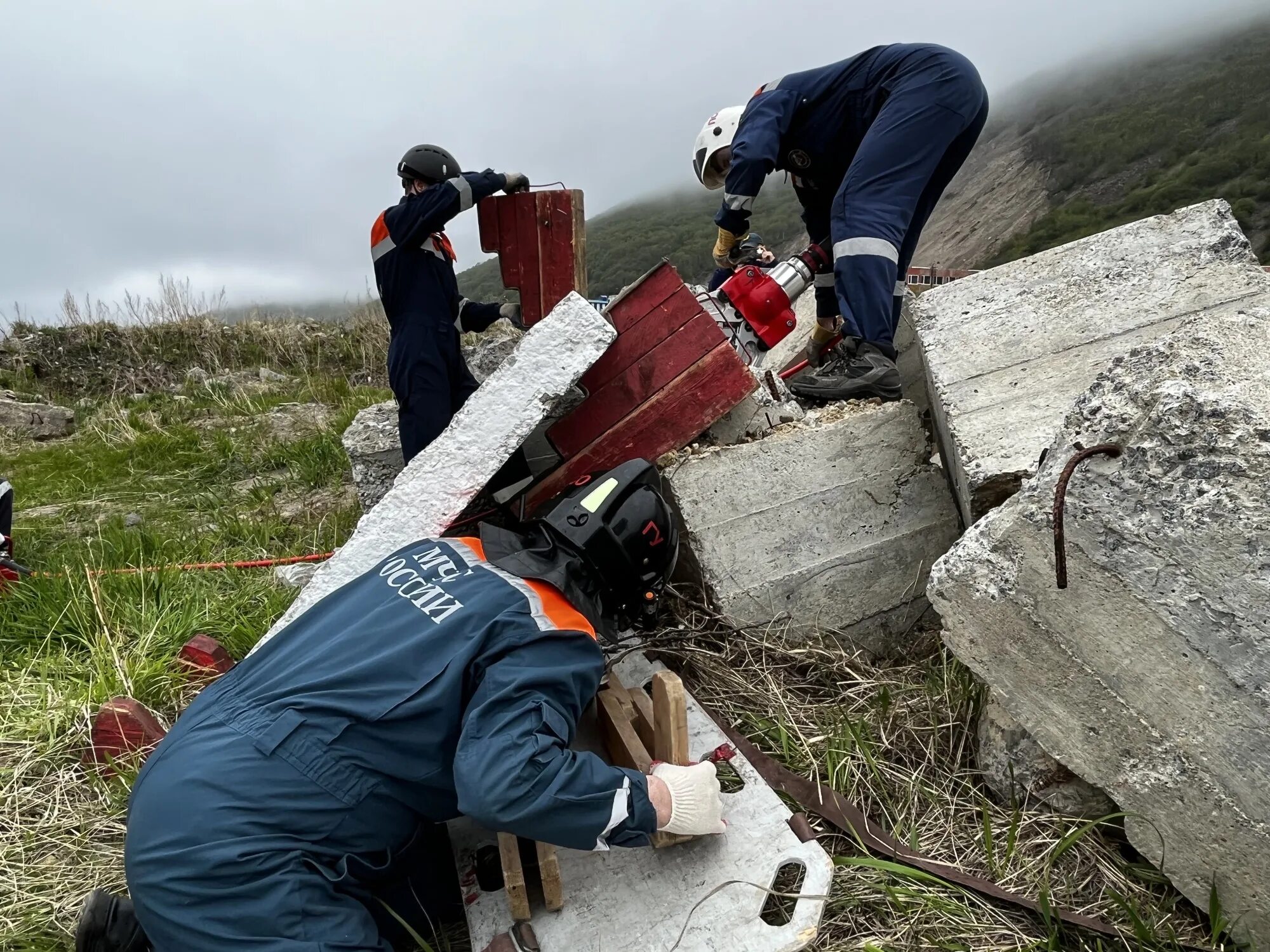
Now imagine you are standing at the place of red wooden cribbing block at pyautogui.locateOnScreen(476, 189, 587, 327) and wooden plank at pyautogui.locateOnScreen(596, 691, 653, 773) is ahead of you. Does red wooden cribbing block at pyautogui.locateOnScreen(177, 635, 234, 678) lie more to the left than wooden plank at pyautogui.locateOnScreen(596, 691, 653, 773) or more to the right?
right

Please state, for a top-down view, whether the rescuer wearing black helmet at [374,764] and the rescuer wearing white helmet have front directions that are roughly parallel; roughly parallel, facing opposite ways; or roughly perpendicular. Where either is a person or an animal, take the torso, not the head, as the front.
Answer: roughly perpendicular

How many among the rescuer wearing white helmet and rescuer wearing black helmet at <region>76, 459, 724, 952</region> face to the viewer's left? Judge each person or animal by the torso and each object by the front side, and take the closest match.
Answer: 1

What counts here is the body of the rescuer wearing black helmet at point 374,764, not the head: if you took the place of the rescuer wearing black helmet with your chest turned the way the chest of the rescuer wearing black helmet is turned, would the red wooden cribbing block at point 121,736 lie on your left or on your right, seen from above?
on your left

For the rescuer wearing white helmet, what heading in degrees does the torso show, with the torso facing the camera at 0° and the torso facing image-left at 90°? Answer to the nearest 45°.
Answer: approximately 90°

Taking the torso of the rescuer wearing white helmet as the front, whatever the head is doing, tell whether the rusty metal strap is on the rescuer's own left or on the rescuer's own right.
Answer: on the rescuer's own left

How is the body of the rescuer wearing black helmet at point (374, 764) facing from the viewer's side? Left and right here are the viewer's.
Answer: facing away from the viewer and to the right of the viewer
